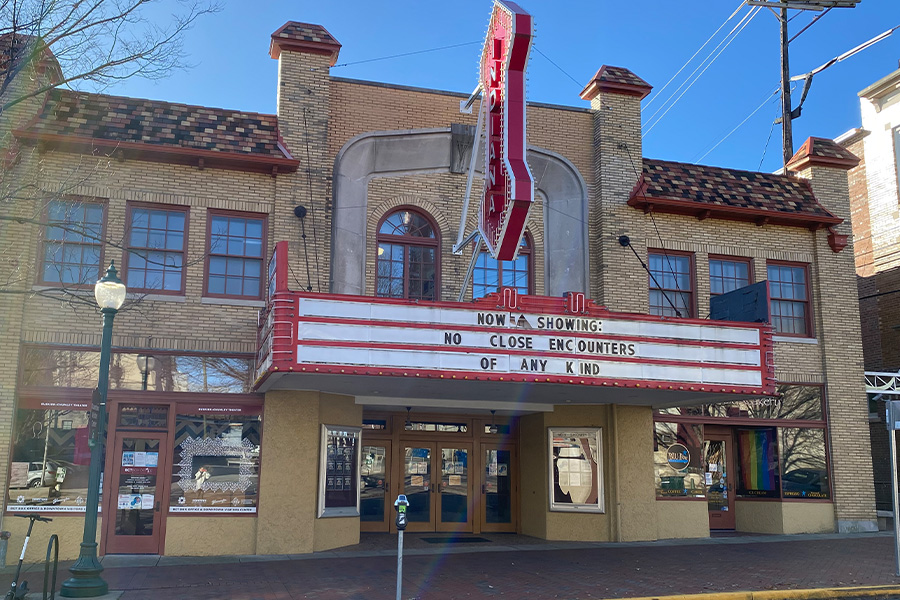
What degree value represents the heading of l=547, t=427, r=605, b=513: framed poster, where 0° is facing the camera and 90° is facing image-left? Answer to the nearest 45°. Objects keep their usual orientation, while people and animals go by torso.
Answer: approximately 0°

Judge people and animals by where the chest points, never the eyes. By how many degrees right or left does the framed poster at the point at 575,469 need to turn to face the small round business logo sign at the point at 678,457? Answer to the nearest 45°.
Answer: approximately 90° to its left

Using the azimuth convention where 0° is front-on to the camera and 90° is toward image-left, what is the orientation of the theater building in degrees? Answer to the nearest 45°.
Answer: approximately 0°

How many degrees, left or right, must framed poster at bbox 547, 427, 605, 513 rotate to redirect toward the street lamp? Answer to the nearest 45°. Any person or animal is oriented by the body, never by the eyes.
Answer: approximately 45° to its right

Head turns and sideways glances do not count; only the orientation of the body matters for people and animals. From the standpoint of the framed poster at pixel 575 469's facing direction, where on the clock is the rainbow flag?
The rainbow flag is roughly at 8 o'clock from the framed poster.

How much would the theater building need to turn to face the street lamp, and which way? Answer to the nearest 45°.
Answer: approximately 45° to its right

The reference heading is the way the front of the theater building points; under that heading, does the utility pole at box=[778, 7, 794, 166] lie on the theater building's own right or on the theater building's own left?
on the theater building's own left
